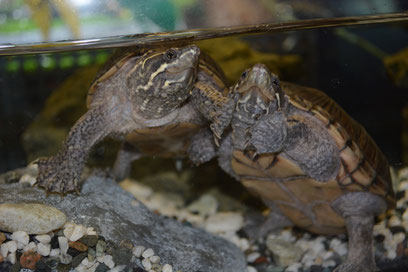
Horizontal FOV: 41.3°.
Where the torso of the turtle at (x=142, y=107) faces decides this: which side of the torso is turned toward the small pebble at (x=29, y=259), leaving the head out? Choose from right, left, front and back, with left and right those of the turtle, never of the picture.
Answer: right

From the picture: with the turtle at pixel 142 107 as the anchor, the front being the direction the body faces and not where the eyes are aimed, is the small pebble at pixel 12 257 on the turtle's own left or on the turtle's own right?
on the turtle's own right

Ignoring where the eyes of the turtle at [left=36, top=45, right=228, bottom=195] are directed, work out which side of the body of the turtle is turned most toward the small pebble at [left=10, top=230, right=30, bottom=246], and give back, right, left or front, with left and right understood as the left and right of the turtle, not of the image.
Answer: right

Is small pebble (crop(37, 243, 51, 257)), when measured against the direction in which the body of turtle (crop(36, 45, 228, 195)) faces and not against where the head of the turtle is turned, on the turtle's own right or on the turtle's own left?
on the turtle's own right

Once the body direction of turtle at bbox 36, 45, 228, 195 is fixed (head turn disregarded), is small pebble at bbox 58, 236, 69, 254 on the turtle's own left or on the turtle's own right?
on the turtle's own right

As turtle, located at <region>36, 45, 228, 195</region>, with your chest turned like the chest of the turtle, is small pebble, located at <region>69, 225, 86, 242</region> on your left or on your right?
on your right

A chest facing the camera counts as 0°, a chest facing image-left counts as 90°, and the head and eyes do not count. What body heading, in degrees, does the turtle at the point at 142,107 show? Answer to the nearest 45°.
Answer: approximately 315°

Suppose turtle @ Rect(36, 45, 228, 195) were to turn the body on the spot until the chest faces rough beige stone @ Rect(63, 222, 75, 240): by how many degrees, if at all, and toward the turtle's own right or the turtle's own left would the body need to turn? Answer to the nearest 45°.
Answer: approximately 90° to the turtle's own right

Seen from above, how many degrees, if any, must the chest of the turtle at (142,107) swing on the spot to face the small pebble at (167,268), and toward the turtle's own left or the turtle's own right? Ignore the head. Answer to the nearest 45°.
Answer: approximately 45° to the turtle's own right

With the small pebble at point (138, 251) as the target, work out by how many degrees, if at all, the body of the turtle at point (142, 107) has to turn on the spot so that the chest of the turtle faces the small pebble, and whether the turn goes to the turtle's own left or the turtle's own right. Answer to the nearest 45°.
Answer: approximately 45° to the turtle's own right
